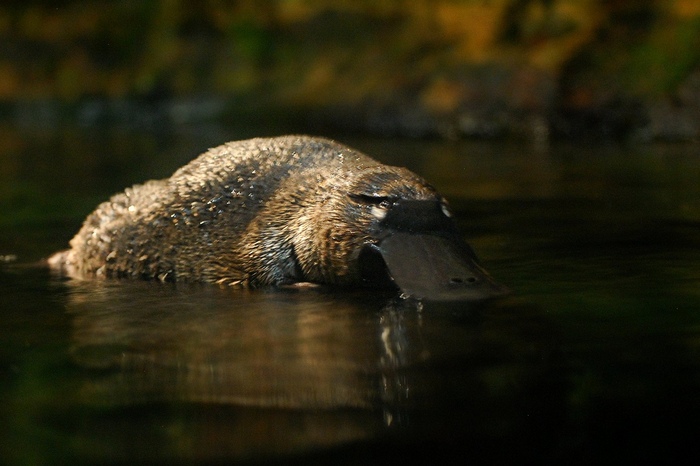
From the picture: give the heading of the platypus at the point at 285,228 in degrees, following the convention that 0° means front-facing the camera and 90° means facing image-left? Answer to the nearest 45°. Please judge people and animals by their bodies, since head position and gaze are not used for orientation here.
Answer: approximately 315°
